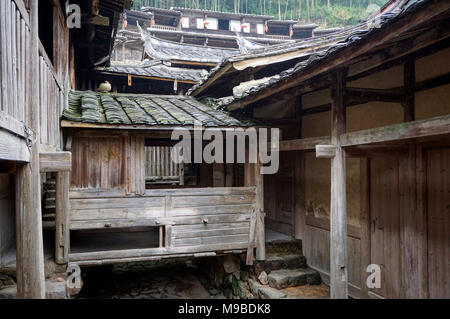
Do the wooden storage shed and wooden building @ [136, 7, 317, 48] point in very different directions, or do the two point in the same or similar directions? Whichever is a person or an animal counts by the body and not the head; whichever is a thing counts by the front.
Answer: same or similar directions

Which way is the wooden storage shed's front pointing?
toward the camera

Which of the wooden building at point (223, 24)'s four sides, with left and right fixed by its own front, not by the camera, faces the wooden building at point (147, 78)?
front

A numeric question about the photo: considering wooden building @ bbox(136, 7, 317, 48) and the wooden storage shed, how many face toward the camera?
2

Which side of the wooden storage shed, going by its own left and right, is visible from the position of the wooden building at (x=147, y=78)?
back

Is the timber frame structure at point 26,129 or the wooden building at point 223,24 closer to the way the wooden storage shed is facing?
the timber frame structure

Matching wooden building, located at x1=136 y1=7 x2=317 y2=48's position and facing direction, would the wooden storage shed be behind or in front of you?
in front

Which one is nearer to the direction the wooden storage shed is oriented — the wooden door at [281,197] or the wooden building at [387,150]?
the wooden building

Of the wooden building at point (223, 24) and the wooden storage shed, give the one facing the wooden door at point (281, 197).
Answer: the wooden building

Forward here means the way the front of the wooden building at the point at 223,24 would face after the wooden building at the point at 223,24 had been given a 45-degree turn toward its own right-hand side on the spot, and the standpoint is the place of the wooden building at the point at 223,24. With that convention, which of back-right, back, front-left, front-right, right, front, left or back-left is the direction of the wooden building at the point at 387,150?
front-left

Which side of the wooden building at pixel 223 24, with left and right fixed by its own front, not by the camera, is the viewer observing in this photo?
front
